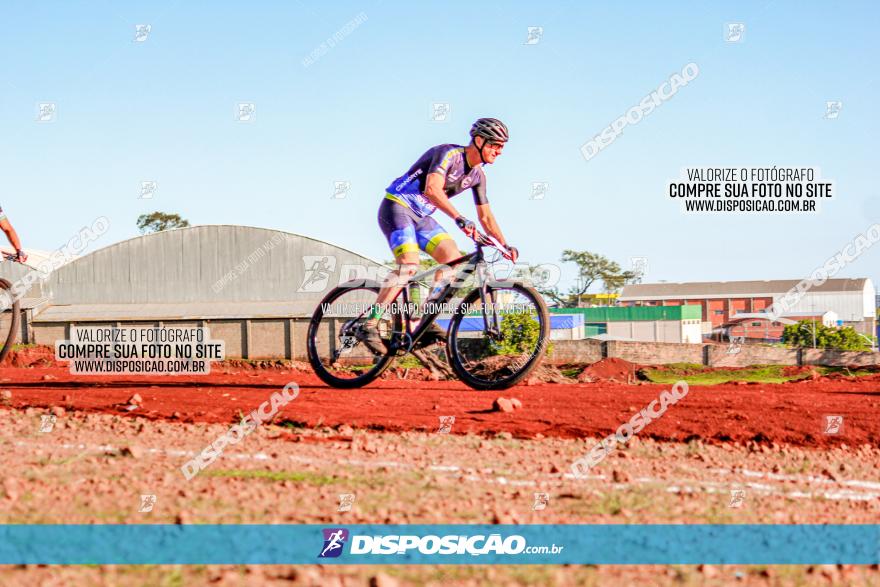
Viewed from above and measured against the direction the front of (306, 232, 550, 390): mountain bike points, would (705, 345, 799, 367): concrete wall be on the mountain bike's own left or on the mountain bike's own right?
on the mountain bike's own left

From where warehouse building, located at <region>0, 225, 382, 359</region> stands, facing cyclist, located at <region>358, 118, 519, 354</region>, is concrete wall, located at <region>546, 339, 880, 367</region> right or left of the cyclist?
left

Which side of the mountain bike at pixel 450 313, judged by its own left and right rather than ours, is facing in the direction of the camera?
right

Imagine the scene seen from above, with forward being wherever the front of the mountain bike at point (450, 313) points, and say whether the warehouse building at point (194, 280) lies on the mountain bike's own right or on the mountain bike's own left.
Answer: on the mountain bike's own left
